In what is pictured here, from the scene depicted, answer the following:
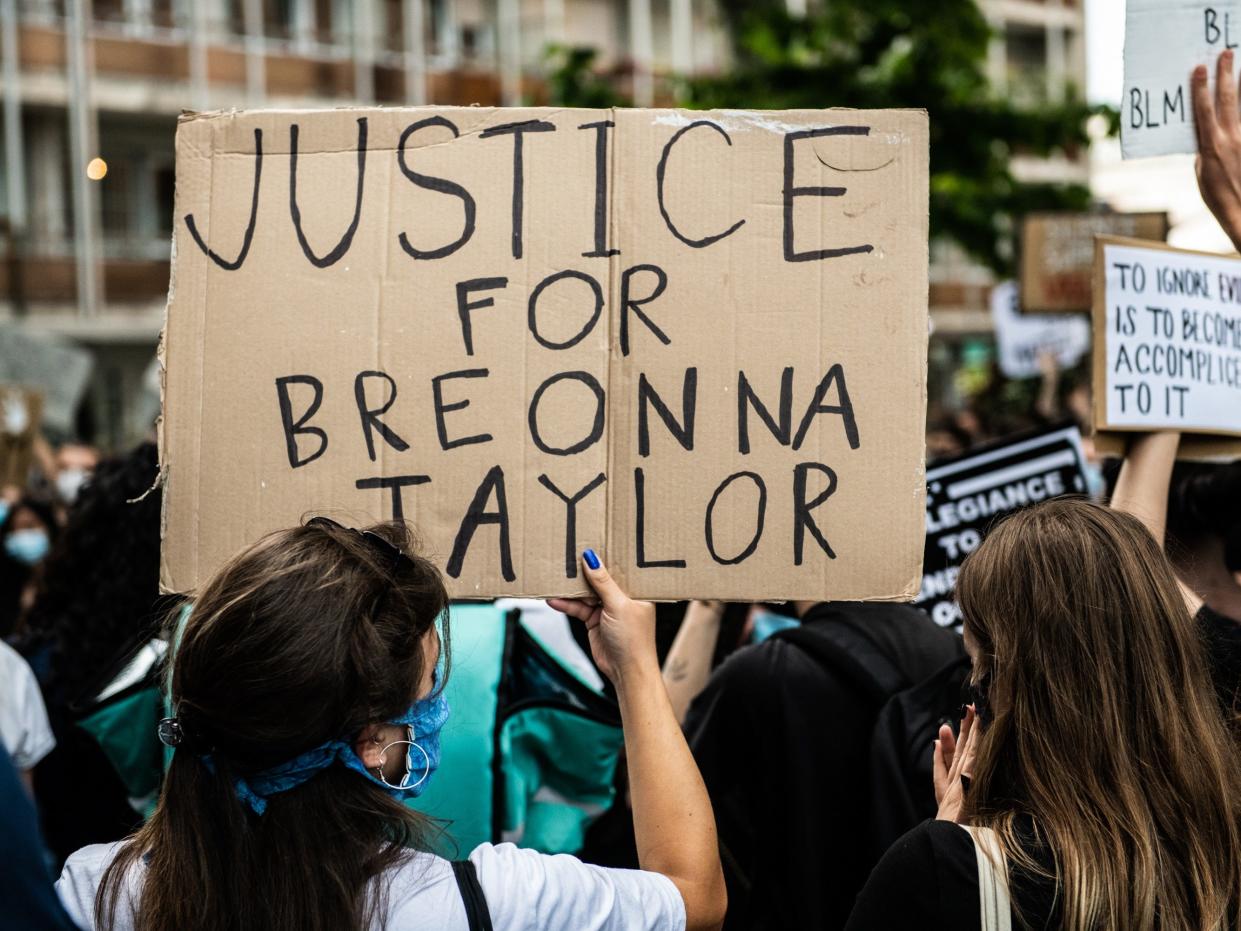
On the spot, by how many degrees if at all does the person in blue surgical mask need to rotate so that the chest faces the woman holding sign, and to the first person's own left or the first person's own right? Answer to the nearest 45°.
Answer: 0° — they already face them

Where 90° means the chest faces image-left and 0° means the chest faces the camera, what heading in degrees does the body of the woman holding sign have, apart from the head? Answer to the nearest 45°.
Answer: approximately 225°

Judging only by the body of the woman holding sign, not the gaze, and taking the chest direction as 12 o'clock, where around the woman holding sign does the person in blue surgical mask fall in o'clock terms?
The person in blue surgical mask is roughly at 10 o'clock from the woman holding sign.

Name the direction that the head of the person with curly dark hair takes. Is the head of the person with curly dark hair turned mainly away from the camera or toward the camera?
away from the camera

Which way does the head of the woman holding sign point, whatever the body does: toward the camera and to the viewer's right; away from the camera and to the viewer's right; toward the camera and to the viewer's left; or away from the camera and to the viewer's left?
away from the camera and to the viewer's right

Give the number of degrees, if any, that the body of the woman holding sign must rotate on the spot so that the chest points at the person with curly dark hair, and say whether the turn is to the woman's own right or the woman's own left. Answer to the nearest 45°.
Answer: approximately 45° to the woman's own left

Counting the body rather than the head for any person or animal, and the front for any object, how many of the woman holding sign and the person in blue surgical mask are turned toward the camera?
1

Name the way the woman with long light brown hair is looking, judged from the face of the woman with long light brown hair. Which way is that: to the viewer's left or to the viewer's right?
to the viewer's left
